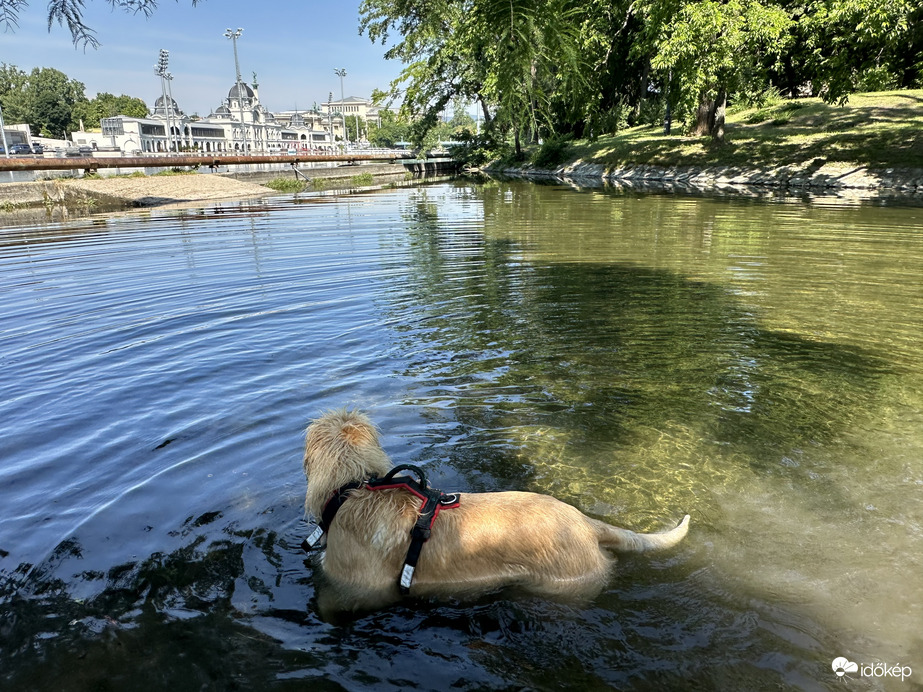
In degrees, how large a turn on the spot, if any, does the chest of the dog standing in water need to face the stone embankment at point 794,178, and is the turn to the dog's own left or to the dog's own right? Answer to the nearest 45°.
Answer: approximately 135° to the dog's own right

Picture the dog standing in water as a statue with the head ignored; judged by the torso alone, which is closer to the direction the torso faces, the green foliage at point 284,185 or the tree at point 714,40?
the green foliage

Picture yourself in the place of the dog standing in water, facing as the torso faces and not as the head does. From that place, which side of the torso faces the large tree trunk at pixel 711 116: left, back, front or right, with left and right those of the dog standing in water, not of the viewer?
right

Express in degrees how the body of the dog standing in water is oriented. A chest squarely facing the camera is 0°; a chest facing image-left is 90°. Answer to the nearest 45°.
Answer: approximately 90°

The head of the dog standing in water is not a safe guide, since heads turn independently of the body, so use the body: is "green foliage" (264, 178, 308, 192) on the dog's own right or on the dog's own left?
on the dog's own right

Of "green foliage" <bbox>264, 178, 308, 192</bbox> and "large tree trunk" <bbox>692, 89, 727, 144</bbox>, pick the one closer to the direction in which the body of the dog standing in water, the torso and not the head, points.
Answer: the green foliage
